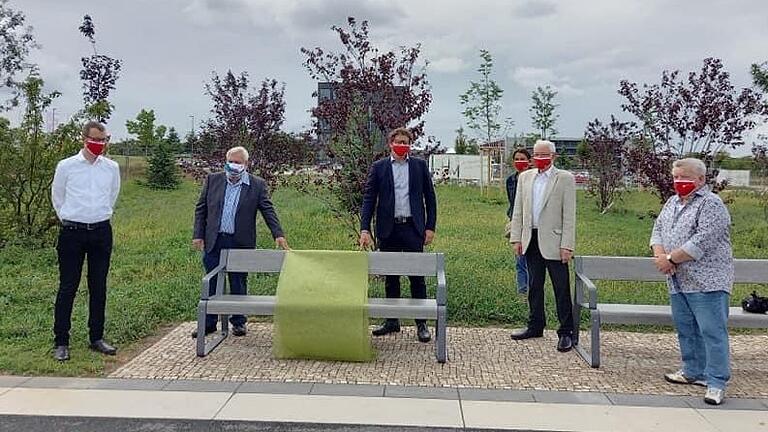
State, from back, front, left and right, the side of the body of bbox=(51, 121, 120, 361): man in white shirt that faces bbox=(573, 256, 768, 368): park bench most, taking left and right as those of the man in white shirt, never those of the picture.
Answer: left

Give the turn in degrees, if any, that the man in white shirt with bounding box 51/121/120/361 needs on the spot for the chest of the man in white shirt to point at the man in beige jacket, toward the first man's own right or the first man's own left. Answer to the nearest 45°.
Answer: approximately 90° to the first man's own left

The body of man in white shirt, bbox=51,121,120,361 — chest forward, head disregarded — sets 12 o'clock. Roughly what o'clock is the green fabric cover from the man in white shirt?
The green fabric cover is roughly at 10 o'clock from the man in white shirt.

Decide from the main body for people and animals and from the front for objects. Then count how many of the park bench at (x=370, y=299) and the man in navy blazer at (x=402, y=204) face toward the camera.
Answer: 2

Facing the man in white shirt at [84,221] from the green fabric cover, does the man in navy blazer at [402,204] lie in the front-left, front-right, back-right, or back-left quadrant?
back-right

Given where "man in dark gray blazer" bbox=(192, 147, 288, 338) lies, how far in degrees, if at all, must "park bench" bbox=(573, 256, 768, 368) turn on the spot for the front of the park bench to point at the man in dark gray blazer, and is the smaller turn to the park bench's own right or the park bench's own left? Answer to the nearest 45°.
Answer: approximately 90° to the park bench's own right

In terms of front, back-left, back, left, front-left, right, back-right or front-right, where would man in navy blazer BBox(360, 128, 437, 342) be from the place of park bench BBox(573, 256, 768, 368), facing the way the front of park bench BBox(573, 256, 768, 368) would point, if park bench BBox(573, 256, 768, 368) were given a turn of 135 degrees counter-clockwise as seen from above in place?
back-left

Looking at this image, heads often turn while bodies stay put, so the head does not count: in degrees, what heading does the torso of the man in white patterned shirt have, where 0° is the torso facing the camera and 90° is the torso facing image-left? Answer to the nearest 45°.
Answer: approximately 45°

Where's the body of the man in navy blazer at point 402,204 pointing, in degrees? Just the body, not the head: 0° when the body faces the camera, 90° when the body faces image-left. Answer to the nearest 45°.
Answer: approximately 0°

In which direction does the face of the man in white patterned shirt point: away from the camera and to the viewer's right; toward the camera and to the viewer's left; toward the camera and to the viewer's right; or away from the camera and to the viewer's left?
toward the camera and to the viewer's left

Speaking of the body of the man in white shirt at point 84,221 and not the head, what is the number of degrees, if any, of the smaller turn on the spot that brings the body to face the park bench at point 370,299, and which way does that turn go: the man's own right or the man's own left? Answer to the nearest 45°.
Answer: approximately 90° to the man's own left

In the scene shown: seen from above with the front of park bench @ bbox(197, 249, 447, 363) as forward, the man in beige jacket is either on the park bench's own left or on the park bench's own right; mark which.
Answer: on the park bench's own left

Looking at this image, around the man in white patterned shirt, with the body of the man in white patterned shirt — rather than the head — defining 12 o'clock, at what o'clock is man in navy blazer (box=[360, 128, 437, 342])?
The man in navy blazer is roughly at 2 o'clock from the man in white patterned shirt.

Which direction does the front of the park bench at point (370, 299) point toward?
toward the camera

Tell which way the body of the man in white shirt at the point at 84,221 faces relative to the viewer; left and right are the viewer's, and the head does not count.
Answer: facing the viewer
